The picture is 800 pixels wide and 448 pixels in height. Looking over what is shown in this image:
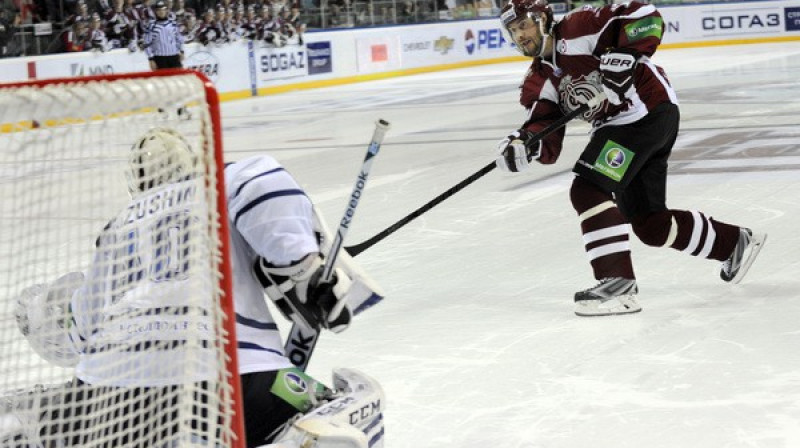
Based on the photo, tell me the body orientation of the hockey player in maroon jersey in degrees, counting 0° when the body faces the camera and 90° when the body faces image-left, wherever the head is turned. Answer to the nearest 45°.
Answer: approximately 45°

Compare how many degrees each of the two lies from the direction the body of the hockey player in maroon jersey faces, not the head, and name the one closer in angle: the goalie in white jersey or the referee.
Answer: the goalie in white jersey

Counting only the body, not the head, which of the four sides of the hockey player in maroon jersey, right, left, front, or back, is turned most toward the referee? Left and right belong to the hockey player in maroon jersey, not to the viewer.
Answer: right

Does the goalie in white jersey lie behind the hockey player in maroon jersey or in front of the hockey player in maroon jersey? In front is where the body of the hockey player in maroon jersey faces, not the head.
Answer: in front

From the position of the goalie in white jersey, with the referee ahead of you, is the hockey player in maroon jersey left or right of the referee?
right
